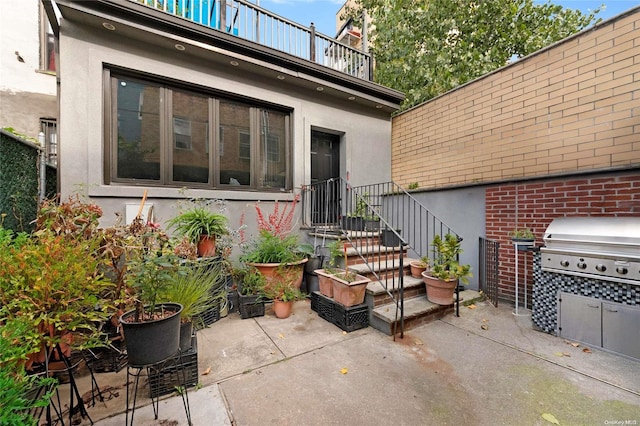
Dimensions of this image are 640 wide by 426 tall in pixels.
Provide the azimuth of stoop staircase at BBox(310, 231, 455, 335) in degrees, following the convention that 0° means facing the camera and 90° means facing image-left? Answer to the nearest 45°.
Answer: approximately 315°

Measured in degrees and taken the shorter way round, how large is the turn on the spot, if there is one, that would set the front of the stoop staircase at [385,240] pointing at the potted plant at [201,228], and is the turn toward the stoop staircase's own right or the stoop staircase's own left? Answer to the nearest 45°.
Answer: approximately 90° to the stoop staircase's own right

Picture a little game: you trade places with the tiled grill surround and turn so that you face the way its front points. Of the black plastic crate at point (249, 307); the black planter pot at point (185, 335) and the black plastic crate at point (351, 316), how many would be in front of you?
3

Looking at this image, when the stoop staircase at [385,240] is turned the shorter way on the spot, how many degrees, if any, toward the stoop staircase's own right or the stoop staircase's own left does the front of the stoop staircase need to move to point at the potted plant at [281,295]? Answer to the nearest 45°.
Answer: approximately 90° to the stoop staircase's own right

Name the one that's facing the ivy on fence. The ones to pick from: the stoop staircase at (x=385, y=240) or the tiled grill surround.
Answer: the tiled grill surround

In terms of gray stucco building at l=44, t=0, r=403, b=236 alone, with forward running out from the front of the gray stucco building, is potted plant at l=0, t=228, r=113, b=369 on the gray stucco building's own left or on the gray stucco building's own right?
on the gray stucco building's own right

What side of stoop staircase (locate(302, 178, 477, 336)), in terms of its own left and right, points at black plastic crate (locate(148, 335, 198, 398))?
right

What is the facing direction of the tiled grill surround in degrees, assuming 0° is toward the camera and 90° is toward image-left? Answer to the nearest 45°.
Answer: approximately 45°
